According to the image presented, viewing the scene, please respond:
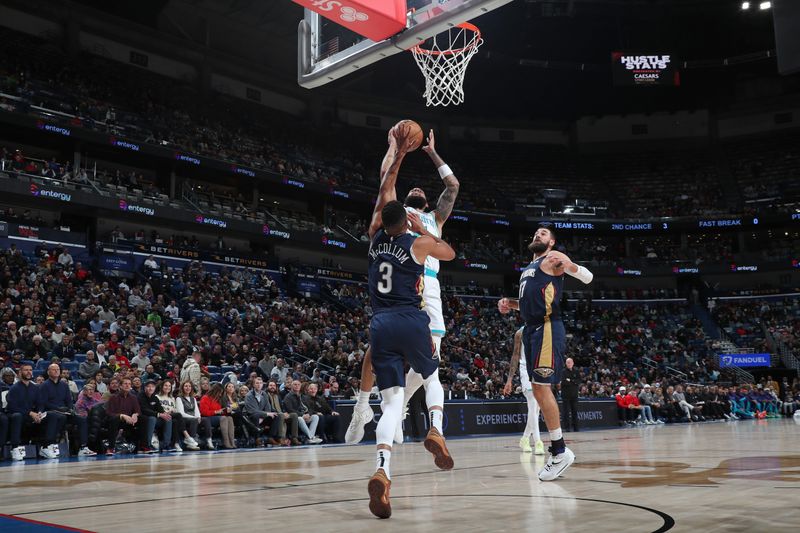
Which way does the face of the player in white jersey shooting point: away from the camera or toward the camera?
toward the camera

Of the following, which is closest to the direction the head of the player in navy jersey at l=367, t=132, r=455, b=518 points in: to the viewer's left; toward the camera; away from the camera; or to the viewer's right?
away from the camera

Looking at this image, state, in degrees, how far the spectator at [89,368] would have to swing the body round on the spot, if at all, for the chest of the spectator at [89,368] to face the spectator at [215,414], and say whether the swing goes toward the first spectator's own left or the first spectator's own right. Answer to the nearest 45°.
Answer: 0° — they already face them

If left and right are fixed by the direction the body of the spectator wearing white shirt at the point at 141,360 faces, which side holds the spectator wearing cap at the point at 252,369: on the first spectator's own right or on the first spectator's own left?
on the first spectator's own left

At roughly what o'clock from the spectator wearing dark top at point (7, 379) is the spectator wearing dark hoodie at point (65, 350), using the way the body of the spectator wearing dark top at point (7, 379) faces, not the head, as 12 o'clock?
the spectator wearing dark hoodie at point (65, 350) is roughly at 8 o'clock from the spectator wearing dark top at point (7, 379).

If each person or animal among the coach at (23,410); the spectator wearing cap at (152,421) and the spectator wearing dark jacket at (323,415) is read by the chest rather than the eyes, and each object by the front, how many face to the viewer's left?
0

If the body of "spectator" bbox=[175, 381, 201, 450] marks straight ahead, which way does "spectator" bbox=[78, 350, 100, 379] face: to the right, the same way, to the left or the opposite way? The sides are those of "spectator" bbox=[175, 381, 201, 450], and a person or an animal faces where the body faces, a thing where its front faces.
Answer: the same way

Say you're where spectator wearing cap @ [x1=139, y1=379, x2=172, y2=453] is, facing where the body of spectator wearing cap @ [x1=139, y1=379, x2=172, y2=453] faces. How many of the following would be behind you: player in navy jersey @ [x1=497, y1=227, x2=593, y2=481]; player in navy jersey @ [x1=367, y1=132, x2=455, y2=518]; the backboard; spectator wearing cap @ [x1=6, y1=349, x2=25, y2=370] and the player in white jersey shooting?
1

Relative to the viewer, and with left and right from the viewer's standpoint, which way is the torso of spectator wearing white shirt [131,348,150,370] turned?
facing the viewer and to the right of the viewer

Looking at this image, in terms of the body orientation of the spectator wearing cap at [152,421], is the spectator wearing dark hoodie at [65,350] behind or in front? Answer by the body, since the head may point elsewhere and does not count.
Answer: behind

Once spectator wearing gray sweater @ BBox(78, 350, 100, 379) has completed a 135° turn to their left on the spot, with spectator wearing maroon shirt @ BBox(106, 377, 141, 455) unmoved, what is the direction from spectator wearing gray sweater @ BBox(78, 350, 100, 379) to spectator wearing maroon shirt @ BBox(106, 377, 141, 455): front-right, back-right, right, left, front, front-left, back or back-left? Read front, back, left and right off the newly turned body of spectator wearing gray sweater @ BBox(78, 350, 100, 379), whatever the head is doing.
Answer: back

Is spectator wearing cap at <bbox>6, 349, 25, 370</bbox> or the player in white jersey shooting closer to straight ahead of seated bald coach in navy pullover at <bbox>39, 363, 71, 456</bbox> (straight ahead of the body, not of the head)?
the player in white jersey shooting

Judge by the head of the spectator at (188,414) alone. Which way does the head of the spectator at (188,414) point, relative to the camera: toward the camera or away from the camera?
toward the camera

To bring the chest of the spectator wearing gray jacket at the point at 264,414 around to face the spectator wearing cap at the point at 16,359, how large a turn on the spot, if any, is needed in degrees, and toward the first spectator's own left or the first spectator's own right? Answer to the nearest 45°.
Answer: approximately 135° to the first spectator's own right

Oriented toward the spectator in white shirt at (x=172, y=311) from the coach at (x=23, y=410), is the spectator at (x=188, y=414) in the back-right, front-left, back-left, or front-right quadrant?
front-right
